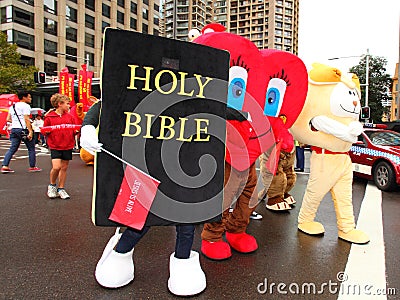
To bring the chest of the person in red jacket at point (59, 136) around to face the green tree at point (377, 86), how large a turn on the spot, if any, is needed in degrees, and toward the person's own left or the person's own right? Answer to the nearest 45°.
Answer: approximately 90° to the person's own left

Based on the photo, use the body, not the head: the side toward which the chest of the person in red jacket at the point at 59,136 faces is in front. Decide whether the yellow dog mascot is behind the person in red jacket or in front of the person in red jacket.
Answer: in front

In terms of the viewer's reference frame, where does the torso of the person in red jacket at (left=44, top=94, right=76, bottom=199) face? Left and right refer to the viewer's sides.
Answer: facing the viewer and to the right of the viewer

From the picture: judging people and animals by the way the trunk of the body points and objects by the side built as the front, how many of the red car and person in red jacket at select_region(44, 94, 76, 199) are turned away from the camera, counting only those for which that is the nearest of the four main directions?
0

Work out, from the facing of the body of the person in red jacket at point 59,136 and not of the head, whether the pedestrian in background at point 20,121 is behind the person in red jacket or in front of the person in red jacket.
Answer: behind

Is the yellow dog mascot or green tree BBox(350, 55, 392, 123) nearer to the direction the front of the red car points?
the yellow dog mascot

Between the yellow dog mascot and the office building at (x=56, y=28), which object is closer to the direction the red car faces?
the yellow dog mascot
